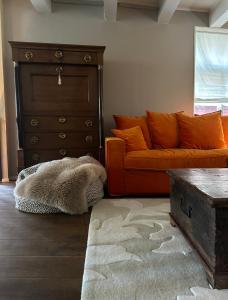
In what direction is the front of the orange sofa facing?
toward the camera

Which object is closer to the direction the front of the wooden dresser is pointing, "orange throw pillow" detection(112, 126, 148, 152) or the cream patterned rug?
the cream patterned rug

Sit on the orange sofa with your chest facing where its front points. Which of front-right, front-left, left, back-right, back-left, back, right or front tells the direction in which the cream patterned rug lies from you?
front

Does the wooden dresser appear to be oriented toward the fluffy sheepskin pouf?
yes

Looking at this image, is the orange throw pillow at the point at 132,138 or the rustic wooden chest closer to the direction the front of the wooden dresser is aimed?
the rustic wooden chest

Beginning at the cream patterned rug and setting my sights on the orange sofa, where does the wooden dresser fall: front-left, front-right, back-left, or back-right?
front-left

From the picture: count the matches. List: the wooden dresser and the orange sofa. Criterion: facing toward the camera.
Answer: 2

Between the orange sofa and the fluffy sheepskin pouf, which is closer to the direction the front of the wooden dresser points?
the fluffy sheepskin pouf

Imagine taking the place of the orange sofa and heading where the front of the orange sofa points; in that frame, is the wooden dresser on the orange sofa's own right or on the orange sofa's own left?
on the orange sofa's own right

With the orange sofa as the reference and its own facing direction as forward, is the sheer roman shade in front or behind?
behind

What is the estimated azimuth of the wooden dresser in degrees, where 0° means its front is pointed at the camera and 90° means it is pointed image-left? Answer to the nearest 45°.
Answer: approximately 0°
